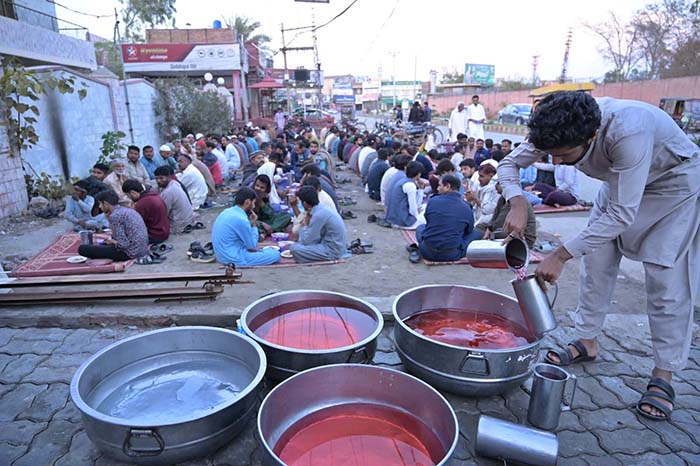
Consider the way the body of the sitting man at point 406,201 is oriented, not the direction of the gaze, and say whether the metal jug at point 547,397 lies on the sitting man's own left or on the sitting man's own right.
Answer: on the sitting man's own right

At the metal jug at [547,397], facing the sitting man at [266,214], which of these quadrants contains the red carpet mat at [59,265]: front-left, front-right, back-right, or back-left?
front-left

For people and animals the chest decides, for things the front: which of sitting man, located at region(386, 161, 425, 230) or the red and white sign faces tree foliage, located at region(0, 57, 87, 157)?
the red and white sign

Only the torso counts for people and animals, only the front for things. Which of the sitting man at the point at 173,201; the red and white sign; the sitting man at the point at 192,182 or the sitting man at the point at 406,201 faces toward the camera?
the red and white sign

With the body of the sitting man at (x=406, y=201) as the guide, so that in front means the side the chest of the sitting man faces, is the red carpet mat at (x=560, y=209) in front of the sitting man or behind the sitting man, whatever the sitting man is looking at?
in front

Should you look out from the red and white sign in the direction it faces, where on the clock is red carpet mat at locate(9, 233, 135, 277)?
The red carpet mat is roughly at 12 o'clock from the red and white sign.

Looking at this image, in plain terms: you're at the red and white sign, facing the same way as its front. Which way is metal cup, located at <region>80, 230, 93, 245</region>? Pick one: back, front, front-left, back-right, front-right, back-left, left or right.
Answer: front
